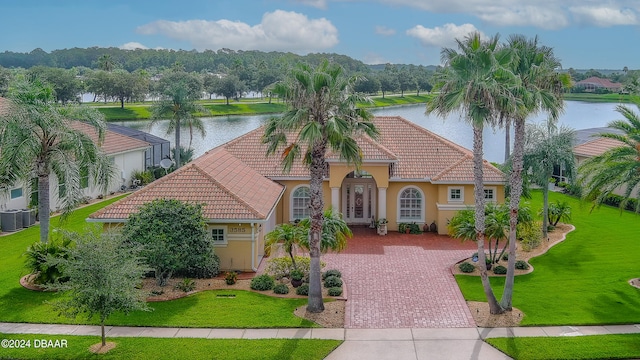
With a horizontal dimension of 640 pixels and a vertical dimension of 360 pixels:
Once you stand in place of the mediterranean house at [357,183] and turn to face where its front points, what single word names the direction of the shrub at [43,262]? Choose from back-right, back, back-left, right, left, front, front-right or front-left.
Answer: front-right

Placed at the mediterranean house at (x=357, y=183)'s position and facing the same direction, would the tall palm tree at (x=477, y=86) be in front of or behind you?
in front

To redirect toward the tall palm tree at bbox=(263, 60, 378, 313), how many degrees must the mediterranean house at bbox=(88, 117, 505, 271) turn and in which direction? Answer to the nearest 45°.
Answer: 0° — it already faces it

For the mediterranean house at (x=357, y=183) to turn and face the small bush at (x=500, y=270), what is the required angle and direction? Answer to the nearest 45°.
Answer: approximately 45° to its left

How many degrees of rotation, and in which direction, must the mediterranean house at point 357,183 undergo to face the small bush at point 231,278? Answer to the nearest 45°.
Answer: approximately 45° to its right

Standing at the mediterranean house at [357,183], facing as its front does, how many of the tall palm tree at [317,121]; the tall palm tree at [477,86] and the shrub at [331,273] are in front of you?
3

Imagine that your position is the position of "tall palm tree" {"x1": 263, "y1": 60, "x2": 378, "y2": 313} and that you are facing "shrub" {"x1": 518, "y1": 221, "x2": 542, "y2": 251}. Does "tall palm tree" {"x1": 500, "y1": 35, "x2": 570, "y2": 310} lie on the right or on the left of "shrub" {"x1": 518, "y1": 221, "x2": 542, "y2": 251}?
right

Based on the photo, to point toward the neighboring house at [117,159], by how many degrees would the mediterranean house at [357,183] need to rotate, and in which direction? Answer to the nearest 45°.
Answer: approximately 135° to its right

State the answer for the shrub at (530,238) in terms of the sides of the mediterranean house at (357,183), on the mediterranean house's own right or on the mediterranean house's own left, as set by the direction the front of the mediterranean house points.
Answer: on the mediterranean house's own left

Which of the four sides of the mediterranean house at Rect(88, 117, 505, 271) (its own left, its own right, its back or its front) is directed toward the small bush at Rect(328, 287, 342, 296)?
front

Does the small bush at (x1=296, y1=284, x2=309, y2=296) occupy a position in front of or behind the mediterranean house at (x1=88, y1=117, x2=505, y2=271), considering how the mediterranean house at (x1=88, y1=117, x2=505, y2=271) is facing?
in front

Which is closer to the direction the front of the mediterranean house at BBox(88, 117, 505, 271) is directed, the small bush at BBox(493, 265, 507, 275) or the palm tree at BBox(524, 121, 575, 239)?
the small bush

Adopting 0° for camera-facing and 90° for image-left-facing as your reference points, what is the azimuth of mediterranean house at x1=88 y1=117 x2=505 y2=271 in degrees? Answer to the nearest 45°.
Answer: approximately 0°

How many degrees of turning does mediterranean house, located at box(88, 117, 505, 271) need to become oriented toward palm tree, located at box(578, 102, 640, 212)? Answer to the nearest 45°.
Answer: approximately 45° to its left

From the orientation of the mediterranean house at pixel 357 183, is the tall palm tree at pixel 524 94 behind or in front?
in front
